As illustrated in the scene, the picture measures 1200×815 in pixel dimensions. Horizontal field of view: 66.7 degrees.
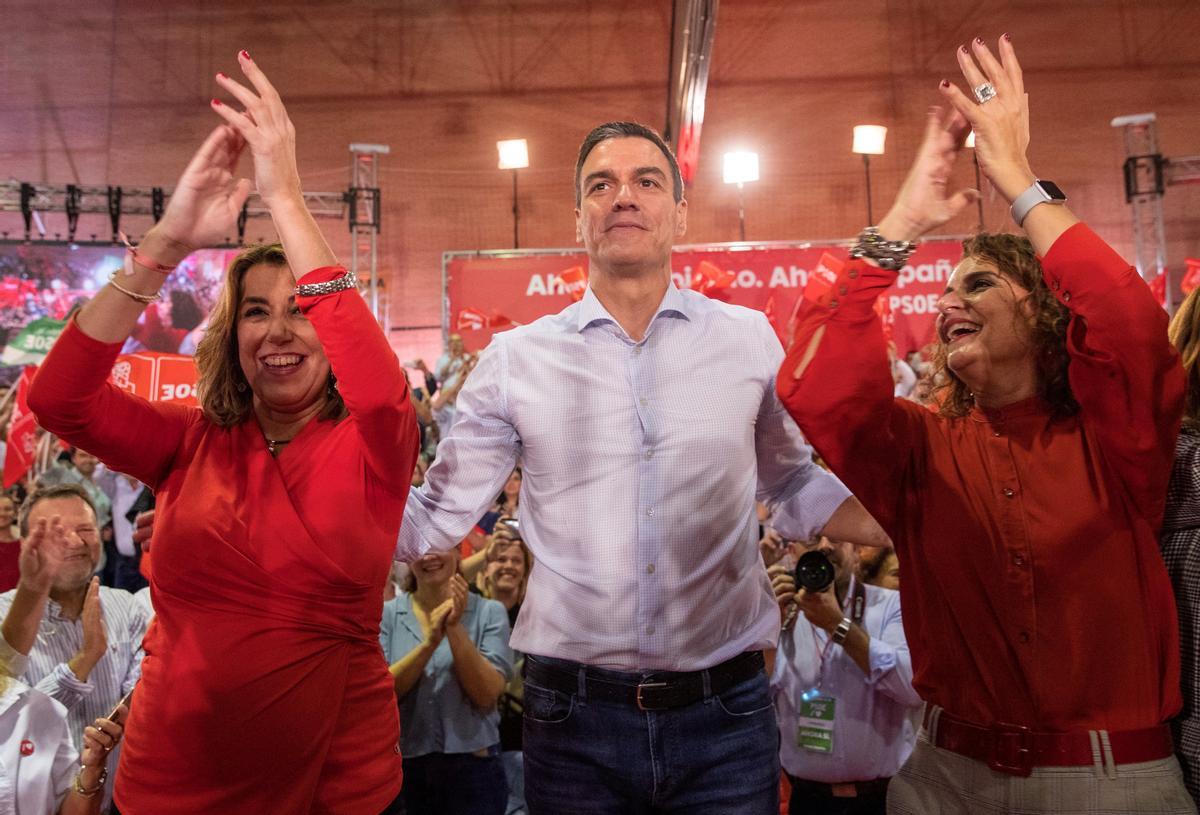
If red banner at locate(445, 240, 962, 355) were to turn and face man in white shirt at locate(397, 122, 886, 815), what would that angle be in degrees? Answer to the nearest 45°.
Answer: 0° — it already faces them

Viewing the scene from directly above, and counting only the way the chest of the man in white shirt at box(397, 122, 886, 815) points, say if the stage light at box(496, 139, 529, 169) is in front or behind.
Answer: behind

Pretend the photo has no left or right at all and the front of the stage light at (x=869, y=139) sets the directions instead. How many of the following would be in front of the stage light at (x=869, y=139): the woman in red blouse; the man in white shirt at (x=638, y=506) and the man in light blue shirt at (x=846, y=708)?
3

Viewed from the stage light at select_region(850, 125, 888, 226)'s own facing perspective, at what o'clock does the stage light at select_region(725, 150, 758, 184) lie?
the stage light at select_region(725, 150, 758, 184) is roughly at 2 o'clock from the stage light at select_region(850, 125, 888, 226).

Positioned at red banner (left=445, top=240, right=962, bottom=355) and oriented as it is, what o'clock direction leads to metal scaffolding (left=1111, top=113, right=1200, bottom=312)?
The metal scaffolding is roughly at 9 o'clock from the red banner.

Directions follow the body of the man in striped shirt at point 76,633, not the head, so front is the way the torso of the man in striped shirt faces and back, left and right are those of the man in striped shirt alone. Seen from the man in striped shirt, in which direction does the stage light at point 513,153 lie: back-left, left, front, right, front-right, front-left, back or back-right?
back-left

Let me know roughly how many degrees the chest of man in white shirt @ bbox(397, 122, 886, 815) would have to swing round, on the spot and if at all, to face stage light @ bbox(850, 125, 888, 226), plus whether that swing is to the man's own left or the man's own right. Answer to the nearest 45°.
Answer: approximately 180°

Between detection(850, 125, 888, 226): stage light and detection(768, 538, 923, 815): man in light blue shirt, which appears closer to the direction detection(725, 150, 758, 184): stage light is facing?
the man in light blue shirt

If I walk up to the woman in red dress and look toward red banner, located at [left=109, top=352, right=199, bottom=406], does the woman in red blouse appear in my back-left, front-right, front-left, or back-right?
back-right

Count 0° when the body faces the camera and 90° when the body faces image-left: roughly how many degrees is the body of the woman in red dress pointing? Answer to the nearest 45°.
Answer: approximately 0°

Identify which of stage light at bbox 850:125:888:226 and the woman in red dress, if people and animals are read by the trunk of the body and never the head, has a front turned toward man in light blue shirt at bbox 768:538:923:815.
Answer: the stage light

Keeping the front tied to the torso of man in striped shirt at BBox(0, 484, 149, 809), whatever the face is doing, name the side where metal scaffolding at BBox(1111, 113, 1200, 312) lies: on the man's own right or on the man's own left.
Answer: on the man's own left
